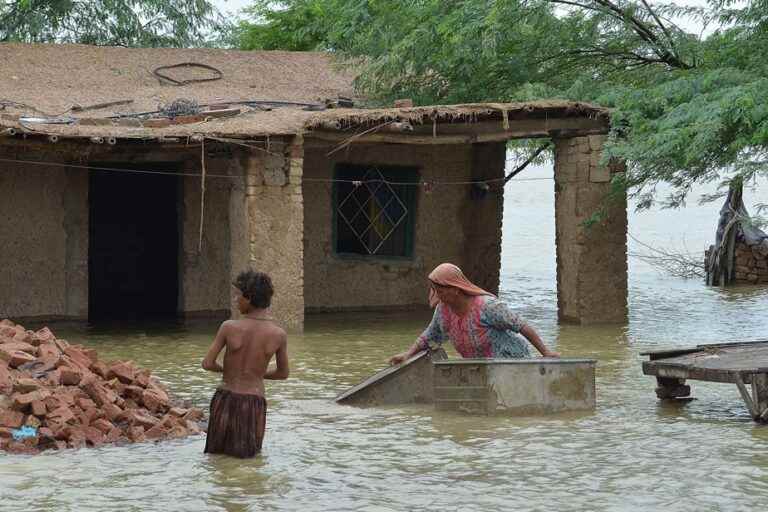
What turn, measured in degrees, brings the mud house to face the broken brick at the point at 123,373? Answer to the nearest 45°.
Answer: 0° — it already faces it

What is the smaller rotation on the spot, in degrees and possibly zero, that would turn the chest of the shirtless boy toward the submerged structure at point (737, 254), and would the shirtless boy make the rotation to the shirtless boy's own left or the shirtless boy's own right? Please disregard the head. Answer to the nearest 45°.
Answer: approximately 45° to the shirtless boy's own right

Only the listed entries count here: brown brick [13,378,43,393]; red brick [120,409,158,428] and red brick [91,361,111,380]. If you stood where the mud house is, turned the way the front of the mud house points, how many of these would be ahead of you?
3

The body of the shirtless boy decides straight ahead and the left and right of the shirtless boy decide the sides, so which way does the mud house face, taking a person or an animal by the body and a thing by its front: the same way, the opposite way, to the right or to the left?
the opposite way

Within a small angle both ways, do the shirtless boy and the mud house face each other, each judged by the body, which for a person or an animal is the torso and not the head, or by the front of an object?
yes

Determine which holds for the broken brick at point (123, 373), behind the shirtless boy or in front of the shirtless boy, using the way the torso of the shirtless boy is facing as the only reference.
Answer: in front

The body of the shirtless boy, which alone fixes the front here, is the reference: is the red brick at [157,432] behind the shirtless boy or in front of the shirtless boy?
in front

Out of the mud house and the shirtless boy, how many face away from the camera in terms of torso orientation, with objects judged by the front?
1

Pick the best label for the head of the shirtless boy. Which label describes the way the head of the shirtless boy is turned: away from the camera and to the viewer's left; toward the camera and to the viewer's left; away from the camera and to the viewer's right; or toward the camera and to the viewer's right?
away from the camera and to the viewer's left

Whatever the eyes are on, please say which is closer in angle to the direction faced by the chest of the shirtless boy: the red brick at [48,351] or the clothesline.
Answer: the clothesline

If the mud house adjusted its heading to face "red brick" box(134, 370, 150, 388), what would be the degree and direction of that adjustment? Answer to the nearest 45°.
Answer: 0° — it already faces it

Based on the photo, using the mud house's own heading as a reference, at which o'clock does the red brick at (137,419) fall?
The red brick is roughly at 12 o'clock from the mud house.

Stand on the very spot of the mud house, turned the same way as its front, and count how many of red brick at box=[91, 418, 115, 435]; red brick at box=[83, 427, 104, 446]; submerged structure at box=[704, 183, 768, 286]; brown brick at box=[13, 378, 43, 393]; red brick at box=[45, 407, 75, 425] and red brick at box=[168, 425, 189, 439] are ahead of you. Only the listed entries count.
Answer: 5

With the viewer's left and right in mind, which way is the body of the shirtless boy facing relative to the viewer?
facing away from the viewer

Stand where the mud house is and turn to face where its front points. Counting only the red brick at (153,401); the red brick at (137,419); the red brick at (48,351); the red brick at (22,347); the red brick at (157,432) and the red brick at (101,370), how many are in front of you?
6
